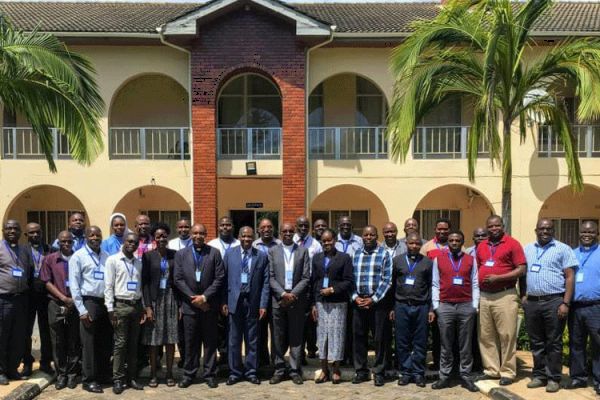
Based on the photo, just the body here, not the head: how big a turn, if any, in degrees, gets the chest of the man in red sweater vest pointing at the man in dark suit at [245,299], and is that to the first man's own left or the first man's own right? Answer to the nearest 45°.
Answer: approximately 90° to the first man's own right

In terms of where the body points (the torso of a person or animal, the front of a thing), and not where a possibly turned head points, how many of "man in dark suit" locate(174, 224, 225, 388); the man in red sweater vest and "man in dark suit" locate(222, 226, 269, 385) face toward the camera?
3

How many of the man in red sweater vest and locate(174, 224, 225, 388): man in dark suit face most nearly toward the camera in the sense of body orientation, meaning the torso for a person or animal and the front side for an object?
2

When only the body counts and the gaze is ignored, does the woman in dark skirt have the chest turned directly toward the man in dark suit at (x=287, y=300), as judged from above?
no

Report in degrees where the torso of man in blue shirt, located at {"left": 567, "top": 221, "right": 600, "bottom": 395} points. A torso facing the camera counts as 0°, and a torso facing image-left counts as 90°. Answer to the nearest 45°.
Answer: approximately 45°

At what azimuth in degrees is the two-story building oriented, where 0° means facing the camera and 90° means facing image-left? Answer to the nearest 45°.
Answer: approximately 0°

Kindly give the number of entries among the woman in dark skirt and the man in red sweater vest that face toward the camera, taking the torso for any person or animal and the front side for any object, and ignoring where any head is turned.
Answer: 2

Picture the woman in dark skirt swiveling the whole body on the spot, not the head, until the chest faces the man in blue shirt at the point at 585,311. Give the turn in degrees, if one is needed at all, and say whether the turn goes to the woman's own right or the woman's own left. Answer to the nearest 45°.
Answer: approximately 90° to the woman's own left

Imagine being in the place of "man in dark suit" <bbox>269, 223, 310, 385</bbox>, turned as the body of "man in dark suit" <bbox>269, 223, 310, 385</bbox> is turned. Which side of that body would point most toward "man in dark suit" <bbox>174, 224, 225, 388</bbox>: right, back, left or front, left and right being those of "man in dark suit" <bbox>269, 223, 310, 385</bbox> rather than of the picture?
right

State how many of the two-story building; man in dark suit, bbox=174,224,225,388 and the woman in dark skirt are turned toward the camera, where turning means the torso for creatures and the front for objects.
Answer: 3

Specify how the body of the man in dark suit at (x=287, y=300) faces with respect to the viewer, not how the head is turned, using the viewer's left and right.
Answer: facing the viewer

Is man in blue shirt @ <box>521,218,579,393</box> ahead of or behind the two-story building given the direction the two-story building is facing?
ahead

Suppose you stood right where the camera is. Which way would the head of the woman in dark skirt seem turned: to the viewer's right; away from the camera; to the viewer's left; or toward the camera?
toward the camera

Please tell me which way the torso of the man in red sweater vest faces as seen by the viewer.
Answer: toward the camera

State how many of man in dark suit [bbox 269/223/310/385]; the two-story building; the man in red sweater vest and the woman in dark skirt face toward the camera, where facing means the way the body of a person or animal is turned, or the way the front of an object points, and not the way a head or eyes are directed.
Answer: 4

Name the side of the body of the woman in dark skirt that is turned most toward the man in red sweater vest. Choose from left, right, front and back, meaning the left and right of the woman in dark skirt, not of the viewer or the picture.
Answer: left

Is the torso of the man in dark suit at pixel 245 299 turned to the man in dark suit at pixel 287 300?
no
